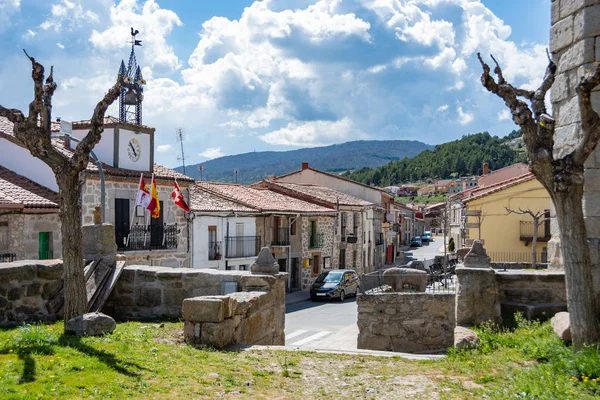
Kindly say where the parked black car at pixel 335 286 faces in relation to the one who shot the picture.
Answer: facing the viewer and to the left of the viewer

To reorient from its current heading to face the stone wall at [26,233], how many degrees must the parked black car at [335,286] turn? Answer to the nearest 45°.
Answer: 0° — it already faces it

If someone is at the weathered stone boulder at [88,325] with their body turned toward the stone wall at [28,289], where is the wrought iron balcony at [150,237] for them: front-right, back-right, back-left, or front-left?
front-right

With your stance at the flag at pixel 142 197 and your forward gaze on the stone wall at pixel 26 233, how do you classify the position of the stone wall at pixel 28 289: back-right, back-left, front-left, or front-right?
front-left

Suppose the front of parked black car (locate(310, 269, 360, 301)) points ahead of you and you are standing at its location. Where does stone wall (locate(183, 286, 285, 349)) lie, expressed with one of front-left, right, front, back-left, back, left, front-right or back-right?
front-left

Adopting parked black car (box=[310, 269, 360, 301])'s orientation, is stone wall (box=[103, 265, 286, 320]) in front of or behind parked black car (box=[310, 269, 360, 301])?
in front

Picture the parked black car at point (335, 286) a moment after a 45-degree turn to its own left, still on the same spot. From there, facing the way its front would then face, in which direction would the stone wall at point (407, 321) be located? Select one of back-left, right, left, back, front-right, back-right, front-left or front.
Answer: front

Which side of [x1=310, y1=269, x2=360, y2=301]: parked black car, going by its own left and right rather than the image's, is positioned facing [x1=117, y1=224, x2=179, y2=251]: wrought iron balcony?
front

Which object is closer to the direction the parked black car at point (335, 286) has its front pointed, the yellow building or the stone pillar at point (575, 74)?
the stone pillar

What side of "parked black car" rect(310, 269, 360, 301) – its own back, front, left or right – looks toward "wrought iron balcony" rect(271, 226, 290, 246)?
right

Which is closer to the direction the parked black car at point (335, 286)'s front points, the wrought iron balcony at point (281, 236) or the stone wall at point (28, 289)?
the stone wall
